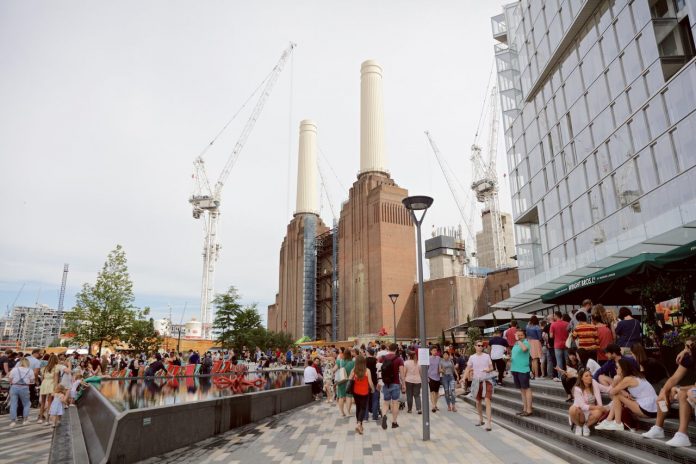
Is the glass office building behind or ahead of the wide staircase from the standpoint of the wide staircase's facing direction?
behind

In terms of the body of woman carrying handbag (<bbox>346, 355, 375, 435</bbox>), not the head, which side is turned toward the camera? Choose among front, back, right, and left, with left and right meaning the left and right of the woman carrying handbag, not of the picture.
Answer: back

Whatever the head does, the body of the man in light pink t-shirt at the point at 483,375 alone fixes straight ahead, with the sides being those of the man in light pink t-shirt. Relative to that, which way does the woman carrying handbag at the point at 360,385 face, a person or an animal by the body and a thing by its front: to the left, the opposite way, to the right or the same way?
the opposite way

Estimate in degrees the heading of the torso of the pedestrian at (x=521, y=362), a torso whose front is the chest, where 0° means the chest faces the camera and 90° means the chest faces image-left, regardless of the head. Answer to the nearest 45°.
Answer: approximately 45°

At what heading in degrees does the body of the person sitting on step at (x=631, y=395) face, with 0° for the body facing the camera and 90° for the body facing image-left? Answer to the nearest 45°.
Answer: approximately 90°

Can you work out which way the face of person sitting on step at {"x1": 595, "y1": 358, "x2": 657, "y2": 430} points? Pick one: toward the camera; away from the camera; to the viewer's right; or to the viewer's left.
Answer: to the viewer's left

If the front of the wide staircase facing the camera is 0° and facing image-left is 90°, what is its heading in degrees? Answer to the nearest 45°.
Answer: approximately 45°

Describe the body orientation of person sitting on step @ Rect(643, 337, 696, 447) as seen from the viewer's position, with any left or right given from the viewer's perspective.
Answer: facing to the left of the viewer
